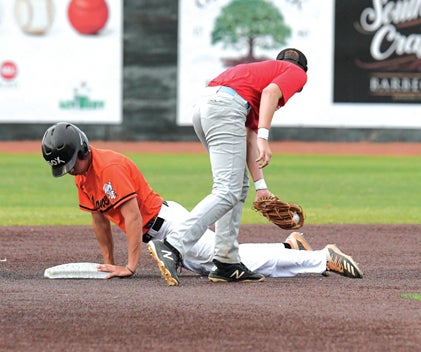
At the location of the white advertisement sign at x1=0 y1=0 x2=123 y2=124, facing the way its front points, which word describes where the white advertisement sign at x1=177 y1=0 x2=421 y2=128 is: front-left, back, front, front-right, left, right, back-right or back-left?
left

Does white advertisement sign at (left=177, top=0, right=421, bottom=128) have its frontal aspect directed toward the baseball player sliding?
yes

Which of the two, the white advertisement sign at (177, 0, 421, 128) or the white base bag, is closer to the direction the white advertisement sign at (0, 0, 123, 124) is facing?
the white base bag

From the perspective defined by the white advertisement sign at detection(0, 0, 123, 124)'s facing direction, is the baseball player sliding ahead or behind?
ahead

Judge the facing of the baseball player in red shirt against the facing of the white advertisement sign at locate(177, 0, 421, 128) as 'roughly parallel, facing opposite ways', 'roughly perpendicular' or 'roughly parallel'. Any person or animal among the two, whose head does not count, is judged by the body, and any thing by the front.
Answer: roughly perpendicular

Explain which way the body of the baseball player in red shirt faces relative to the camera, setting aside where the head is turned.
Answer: to the viewer's right

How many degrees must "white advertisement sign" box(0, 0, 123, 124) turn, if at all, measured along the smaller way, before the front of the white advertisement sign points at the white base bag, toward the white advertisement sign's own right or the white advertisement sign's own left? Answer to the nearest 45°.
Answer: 0° — it already faces it

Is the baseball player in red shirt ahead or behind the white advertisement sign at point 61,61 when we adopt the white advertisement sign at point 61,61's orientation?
ahead
